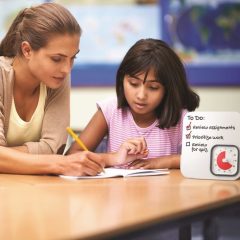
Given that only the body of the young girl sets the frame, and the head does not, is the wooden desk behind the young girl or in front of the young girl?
in front

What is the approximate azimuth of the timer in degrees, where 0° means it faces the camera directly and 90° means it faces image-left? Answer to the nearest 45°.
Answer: approximately 0°

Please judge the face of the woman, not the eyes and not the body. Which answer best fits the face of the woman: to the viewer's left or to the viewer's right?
to the viewer's right

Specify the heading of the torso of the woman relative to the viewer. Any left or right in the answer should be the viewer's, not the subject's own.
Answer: facing the viewer and to the right of the viewer

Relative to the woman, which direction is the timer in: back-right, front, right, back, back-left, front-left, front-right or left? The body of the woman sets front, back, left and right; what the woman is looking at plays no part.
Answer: front

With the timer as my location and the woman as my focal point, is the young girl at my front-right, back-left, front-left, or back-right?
front-right

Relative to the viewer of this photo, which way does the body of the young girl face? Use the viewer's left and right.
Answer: facing the viewer

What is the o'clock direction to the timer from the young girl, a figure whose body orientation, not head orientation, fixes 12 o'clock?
The timer is roughly at 11 o'clock from the young girl.

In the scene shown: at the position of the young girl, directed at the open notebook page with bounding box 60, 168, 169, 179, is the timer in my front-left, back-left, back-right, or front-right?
front-left

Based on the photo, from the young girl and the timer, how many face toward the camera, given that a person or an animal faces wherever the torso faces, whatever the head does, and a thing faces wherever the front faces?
2
